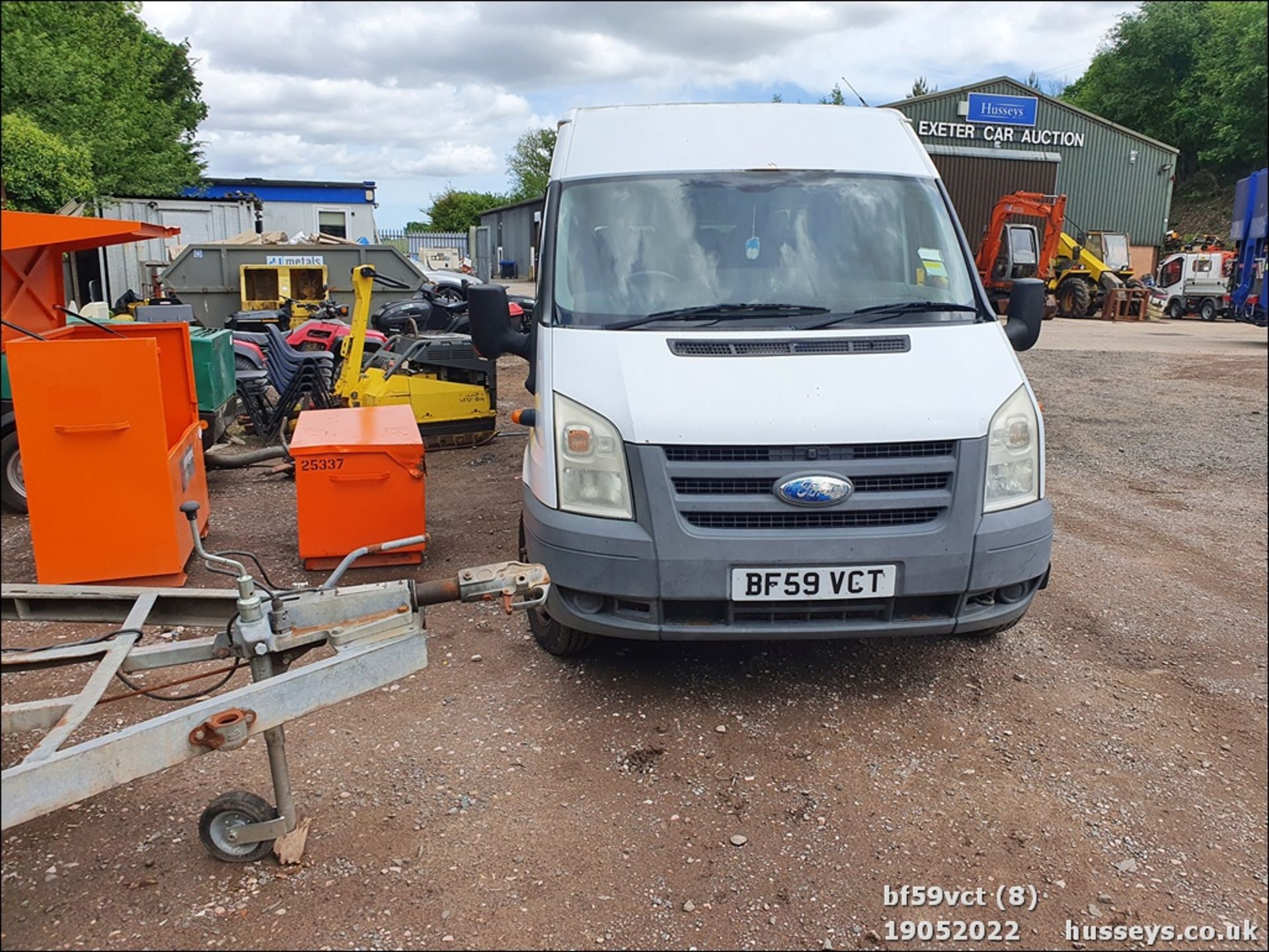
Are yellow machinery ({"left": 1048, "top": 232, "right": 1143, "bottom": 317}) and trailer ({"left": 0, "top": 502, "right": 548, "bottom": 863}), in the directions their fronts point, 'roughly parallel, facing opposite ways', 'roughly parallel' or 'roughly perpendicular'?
roughly perpendicular

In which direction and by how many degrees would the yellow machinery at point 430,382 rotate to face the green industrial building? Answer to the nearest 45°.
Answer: approximately 45° to its left

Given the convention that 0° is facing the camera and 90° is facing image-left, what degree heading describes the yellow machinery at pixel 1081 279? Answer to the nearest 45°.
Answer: approximately 315°

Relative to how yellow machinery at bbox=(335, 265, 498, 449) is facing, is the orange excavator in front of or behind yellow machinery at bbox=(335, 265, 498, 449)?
in front

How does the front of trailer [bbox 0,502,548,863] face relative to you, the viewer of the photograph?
facing to the right of the viewer

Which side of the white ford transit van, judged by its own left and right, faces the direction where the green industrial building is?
back

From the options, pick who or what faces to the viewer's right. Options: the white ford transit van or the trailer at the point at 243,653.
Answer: the trailer

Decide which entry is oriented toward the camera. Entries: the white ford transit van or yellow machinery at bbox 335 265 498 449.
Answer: the white ford transit van

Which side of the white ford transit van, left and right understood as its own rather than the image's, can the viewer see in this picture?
front

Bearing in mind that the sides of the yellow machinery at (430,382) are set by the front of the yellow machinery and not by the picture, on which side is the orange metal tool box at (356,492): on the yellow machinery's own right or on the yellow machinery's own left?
on the yellow machinery's own right

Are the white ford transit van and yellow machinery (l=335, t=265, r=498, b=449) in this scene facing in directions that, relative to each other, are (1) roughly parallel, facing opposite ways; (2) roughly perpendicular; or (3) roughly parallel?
roughly perpendicular

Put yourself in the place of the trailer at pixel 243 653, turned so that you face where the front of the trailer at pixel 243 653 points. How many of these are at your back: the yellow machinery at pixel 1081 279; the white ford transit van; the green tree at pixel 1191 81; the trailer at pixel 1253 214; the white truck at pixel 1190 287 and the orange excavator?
0

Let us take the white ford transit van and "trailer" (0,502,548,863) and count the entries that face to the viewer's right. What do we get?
1

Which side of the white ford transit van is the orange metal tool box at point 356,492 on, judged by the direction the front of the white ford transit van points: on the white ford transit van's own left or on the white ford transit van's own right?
on the white ford transit van's own right

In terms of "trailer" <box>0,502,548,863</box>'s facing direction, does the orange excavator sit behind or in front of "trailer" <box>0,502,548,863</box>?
in front

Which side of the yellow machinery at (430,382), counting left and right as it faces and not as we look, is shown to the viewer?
right

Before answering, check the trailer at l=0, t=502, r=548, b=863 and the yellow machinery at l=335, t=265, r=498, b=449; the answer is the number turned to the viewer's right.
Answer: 2
